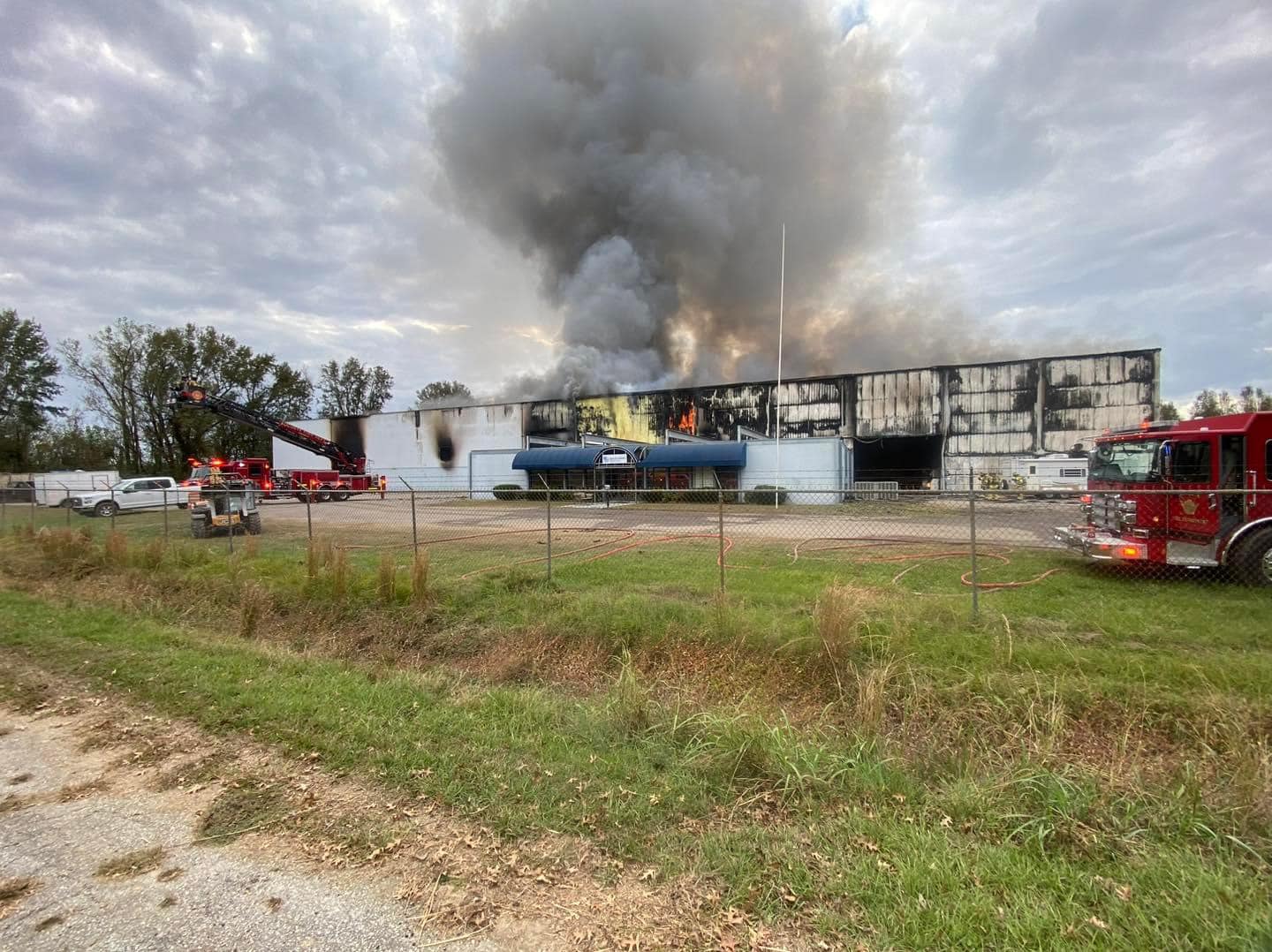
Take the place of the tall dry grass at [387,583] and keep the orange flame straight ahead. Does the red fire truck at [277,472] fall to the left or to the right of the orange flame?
left

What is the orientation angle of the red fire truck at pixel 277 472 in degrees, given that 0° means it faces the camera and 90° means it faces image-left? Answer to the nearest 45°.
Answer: approximately 90°

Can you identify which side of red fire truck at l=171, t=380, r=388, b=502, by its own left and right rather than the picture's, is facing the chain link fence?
left

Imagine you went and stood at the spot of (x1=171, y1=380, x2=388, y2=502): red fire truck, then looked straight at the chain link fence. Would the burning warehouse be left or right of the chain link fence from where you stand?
left

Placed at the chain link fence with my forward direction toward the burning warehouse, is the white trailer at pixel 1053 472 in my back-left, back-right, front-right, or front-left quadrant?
front-right
